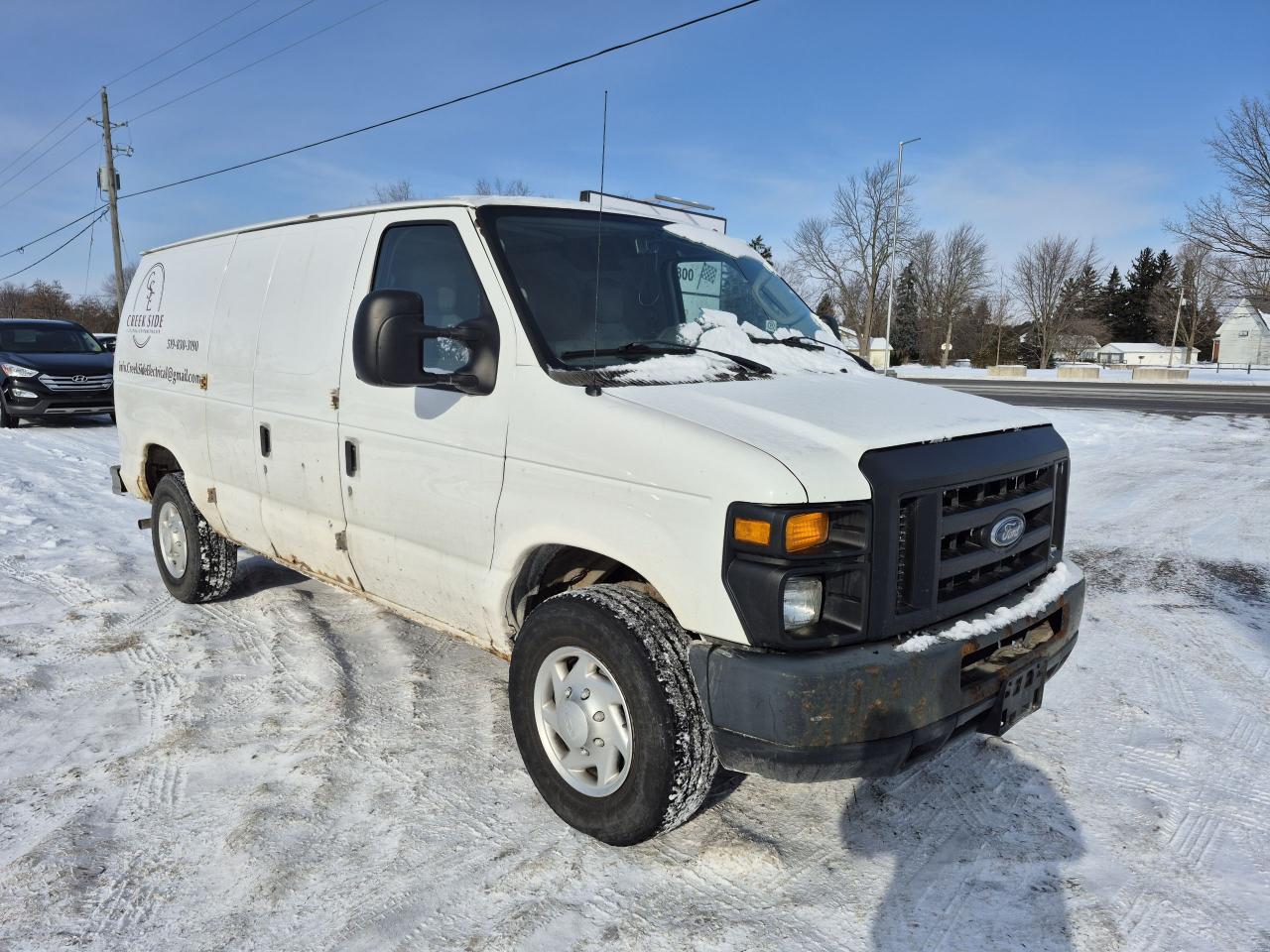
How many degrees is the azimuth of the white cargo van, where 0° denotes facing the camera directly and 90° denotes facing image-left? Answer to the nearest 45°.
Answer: approximately 315°

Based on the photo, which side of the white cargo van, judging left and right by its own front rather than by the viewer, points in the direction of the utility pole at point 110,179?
back

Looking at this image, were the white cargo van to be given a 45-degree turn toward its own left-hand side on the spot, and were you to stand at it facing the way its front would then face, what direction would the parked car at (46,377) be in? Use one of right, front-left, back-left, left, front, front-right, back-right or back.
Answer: back-left
